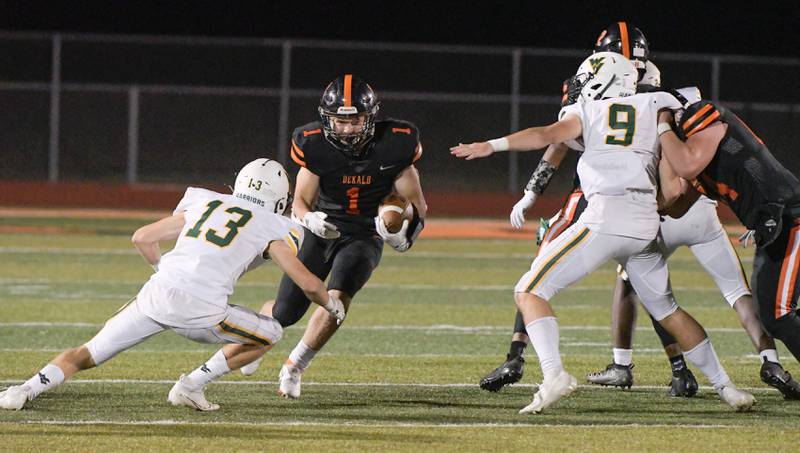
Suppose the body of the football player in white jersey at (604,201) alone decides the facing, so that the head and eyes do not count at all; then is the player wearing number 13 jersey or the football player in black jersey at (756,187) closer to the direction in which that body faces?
the player wearing number 13 jersey

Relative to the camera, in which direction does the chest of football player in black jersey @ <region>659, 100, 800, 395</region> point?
to the viewer's left

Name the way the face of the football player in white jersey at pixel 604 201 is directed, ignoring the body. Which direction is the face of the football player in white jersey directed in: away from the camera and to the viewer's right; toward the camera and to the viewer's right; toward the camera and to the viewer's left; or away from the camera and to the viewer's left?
away from the camera and to the viewer's left

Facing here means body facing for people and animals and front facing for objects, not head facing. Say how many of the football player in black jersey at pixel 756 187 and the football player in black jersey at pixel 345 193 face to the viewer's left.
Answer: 1

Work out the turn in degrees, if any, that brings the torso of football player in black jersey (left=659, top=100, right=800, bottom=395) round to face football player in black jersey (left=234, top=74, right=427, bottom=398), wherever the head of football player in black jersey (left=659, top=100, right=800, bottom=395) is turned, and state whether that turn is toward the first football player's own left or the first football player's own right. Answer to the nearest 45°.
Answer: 0° — they already face them

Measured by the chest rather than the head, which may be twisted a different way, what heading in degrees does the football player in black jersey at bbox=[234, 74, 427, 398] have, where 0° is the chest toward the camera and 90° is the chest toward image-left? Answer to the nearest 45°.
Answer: approximately 0°

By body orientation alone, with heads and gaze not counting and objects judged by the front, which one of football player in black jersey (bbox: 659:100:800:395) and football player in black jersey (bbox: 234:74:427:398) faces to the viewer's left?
football player in black jersey (bbox: 659:100:800:395)

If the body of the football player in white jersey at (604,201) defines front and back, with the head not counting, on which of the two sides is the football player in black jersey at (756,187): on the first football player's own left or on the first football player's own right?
on the first football player's own right

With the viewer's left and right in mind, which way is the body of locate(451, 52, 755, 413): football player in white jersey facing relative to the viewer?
facing away from the viewer and to the left of the viewer
